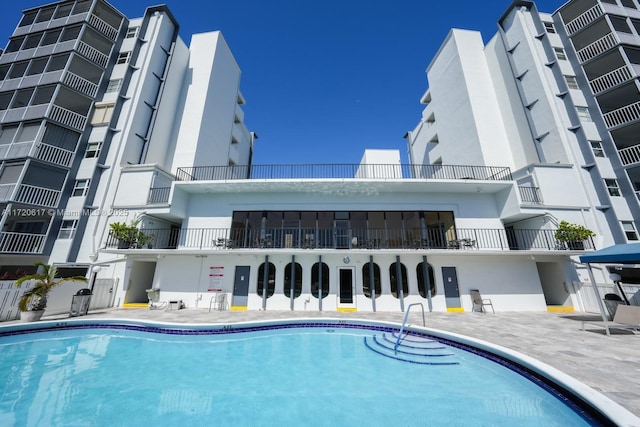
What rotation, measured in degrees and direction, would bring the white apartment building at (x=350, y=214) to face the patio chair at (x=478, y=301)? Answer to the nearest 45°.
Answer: approximately 90° to its left

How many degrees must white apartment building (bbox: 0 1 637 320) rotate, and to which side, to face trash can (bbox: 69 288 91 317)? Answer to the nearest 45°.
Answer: approximately 90° to its right

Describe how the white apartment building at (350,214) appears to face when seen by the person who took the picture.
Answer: facing the viewer

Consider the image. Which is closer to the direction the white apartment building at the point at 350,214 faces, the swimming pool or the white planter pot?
the swimming pool

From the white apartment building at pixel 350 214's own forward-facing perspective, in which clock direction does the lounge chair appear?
The lounge chair is roughly at 10 o'clock from the white apartment building.

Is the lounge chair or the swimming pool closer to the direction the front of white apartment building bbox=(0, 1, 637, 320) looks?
the swimming pool
